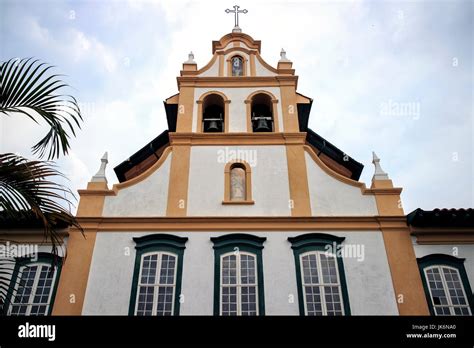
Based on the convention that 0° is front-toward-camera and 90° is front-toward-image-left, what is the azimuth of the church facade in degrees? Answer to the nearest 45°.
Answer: approximately 0°
